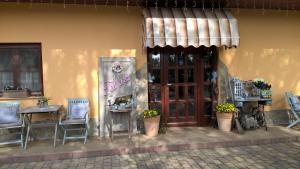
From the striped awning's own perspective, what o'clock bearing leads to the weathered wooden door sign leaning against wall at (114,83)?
The weathered wooden door sign leaning against wall is roughly at 3 o'clock from the striped awning.

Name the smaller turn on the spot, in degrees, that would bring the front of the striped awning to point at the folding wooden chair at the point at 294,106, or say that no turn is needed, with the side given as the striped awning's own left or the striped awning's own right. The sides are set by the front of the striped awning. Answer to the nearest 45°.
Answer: approximately 135° to the striped awning's own left

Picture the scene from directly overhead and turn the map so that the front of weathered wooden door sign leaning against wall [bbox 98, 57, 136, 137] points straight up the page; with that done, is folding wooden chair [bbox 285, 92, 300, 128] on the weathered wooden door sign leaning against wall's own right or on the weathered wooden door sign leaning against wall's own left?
on the weathered wooden door sign leaning against wall's own left

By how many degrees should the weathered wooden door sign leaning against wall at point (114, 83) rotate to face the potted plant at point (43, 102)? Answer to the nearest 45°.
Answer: approximately 90° to its right

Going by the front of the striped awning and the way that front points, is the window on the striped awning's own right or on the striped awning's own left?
on the striped awning's own right

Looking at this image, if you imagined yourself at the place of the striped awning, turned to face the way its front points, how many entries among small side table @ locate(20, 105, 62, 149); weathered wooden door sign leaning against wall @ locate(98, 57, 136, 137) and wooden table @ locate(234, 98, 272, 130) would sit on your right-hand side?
2

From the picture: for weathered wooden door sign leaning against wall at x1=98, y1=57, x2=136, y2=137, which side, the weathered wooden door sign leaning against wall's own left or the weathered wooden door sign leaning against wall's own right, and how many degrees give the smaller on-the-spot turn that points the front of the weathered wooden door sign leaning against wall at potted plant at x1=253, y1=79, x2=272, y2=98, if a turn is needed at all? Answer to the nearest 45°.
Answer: approximately 90° to the weathered wooden door sign leaning against wall's own left

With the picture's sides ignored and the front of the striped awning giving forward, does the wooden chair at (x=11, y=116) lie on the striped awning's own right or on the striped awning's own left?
on the striped awning's own right

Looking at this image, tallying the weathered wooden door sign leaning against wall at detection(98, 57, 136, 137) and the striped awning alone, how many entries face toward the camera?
2

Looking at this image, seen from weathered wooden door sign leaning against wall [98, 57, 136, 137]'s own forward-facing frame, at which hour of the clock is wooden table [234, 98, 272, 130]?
The wooden table is roughly at 9 o'clock from the weathered wooden door sign leaning against wall.
